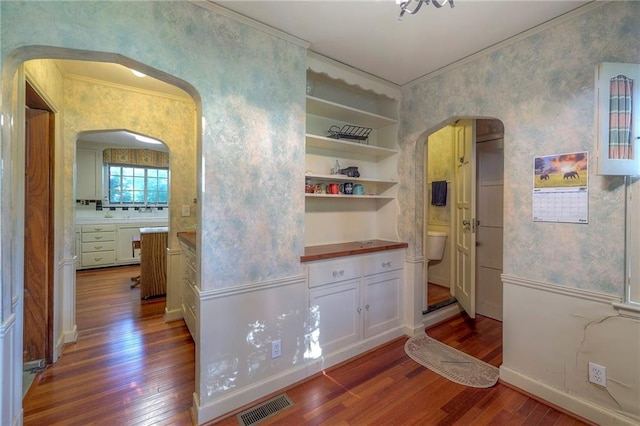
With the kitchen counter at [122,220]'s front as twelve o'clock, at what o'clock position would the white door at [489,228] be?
The white door is roughly at 11 o'clock from the kitchen counter.

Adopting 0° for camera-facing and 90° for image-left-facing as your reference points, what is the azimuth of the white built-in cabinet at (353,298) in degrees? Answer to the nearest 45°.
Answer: approximately 315°

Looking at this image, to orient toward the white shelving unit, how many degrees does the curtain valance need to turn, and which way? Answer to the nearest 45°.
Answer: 0° — it already faces it

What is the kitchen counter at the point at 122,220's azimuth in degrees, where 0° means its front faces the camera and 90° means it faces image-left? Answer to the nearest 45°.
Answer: approximately 0°

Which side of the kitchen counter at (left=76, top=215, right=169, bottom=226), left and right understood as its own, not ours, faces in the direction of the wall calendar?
front

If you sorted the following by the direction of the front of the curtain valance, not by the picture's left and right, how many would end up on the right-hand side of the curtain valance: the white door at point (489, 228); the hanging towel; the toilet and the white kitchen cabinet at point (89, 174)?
1

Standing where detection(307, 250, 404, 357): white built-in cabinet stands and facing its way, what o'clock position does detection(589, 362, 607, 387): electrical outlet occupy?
The electrical outlet is roughly at 11 o'clock from the white built-in cabinet.

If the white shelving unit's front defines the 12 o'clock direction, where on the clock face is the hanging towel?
The hanging towel is roughly at 9 o'clock from the white shelving unit.

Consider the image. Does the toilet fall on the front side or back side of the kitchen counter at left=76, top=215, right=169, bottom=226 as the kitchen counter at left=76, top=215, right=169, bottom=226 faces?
on the front side

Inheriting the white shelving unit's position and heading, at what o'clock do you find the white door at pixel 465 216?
The white door is roughly at 10 o'clock from the white shelving unit.

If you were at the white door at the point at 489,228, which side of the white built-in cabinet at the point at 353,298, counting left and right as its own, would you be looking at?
left

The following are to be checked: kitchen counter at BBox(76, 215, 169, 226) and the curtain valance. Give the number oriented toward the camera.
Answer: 2

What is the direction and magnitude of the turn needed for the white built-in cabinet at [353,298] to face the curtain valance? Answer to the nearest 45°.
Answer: approximately 180°

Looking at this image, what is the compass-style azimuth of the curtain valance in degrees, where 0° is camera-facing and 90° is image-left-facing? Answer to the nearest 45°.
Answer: approximately 0°

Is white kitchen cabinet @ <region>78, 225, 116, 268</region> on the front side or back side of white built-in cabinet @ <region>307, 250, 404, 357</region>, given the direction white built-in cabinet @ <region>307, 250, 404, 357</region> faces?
on the back side

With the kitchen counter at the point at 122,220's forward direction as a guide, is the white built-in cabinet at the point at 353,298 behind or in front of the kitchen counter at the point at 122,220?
in front
